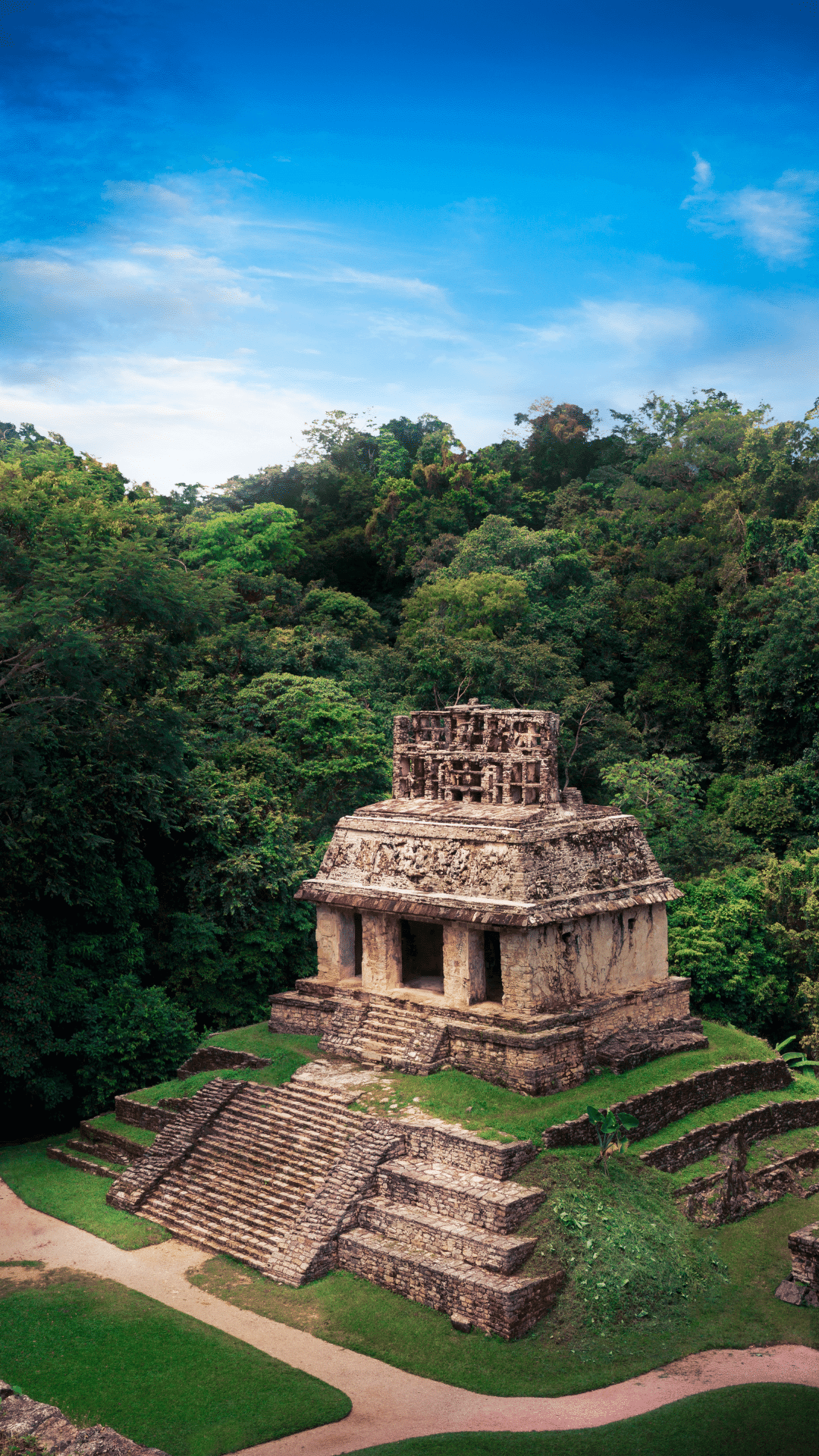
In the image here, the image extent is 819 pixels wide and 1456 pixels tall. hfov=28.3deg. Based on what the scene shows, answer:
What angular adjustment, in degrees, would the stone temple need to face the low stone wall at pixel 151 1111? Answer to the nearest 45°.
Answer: approximately 45° to its right

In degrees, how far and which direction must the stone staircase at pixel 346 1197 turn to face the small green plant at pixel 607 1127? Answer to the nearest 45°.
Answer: approximately 135° to its left

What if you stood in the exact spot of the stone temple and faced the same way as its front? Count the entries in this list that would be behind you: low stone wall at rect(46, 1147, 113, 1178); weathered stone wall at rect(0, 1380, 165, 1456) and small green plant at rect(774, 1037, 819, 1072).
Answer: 1

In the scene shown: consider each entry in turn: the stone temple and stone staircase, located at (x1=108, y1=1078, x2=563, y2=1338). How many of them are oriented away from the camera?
0

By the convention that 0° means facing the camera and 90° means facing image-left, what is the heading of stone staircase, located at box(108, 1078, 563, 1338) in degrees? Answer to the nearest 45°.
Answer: approximately 45°

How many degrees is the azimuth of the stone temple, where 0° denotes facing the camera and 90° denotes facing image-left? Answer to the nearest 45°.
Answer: approximately 45°

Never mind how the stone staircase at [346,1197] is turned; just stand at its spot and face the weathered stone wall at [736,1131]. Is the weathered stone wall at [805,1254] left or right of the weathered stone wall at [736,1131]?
right

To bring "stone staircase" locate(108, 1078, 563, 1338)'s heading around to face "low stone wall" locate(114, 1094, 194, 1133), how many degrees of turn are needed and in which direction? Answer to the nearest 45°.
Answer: approximately 90° to its right

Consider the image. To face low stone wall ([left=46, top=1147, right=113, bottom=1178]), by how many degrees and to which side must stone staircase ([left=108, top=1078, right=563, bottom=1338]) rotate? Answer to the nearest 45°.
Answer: approximately 90° to its right

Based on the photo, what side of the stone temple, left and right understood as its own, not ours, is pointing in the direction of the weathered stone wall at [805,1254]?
left
